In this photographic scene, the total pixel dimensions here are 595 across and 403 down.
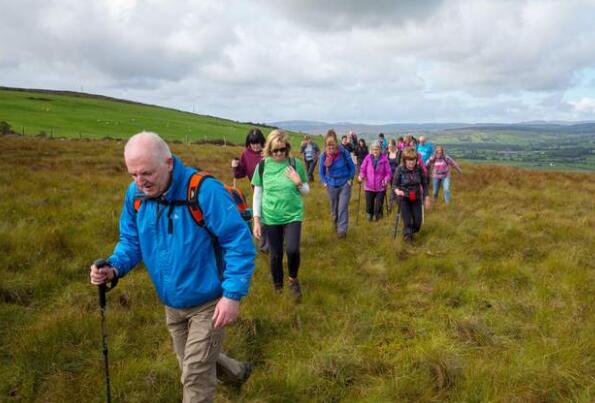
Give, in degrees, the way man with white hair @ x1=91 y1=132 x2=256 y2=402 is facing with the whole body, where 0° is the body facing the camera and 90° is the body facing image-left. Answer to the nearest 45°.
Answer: approximately 45°

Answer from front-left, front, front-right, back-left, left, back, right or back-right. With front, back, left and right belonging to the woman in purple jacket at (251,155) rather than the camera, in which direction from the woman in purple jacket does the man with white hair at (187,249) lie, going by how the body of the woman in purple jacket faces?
front

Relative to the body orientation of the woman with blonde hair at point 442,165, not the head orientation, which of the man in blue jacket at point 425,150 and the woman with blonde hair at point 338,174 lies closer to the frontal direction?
the woman with blonde hair

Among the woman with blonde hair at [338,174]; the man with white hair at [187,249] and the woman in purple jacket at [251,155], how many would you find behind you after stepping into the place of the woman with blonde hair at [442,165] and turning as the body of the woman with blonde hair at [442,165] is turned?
0

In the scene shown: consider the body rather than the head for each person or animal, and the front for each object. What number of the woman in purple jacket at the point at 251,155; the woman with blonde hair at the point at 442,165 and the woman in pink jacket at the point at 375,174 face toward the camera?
3

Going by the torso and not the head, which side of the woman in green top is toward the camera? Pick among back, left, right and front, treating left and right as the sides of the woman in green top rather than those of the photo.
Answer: front

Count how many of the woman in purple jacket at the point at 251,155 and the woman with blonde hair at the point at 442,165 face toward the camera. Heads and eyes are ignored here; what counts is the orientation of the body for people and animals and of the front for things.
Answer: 2

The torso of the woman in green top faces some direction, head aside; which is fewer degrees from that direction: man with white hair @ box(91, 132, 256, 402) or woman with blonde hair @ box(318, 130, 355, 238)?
the man with white hair

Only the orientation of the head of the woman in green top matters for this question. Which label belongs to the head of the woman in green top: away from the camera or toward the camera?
toward the camera

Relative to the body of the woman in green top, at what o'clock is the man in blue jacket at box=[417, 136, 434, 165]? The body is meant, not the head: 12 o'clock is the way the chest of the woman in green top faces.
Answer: The man in blue jacket is roughly at 7 o'clock from the woman in green top.

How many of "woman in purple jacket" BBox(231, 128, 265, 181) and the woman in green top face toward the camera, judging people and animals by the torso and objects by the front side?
2

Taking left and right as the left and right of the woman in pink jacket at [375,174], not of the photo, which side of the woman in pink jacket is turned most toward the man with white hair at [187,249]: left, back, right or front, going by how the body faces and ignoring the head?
front

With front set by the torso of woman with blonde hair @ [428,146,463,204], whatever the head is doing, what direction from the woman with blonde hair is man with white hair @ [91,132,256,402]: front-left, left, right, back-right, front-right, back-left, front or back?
front

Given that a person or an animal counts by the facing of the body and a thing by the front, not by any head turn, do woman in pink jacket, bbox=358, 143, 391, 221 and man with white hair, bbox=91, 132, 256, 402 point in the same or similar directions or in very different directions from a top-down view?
same or similar directions

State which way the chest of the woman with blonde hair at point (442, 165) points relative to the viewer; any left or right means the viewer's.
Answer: facing the viewer

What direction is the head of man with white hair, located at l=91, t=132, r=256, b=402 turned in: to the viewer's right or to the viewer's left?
to the viewer's left

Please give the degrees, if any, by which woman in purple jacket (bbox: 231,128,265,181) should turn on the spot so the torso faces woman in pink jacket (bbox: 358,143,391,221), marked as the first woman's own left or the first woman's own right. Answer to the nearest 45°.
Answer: approximately 135° to the first woman's own left

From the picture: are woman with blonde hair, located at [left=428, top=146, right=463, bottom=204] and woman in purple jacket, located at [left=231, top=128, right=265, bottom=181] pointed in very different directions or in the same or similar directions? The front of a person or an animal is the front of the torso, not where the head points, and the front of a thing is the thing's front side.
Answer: same or similar directions

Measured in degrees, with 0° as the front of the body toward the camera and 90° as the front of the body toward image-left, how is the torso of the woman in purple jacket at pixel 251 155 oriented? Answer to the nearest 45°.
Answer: approximately 0°

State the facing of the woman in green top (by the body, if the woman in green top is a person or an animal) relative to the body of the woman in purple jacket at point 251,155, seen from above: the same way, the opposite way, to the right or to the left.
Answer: the same way
